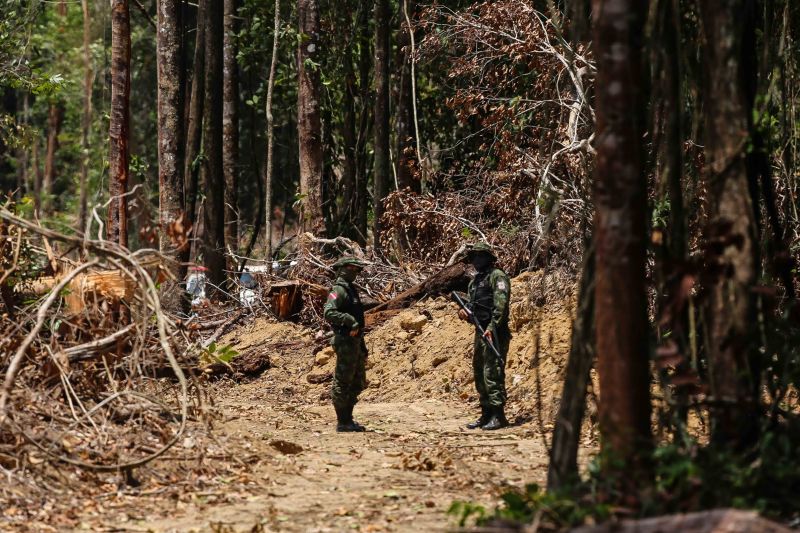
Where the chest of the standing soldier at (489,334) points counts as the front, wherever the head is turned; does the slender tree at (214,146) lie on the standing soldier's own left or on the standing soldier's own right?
on the standing soldier's own right

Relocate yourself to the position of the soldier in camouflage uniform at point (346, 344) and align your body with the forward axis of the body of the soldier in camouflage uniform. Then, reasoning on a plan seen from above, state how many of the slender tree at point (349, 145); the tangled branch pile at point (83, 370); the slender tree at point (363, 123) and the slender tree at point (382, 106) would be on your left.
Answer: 3

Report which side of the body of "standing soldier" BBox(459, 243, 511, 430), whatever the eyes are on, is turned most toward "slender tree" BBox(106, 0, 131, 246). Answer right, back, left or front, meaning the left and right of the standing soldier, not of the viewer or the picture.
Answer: right

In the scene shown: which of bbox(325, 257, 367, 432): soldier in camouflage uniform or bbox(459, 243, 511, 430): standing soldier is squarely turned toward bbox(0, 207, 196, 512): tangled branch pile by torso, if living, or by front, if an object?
the standing soldier

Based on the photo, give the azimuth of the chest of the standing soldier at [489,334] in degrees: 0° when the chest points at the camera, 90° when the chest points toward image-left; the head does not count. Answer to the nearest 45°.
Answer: approximately 45°

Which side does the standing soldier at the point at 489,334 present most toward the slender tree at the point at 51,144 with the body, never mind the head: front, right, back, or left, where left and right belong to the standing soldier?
right

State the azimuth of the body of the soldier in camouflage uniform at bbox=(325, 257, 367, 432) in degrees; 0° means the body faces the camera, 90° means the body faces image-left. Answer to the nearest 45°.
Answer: approximately 270°

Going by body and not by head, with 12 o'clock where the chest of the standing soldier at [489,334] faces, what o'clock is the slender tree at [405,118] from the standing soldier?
The slender tree is roughly at 4 o'clock from the standing soldier.

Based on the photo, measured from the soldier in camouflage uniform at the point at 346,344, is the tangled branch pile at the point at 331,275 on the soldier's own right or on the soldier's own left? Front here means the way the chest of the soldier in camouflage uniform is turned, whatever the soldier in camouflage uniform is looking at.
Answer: on the soldier's own left

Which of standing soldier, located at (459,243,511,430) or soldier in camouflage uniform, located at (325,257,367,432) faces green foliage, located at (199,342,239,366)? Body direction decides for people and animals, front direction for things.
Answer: the standing soldier

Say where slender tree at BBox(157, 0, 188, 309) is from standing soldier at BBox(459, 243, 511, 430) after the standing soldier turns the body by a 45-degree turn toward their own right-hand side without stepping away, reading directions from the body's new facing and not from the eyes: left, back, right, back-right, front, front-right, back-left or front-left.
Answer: front-right

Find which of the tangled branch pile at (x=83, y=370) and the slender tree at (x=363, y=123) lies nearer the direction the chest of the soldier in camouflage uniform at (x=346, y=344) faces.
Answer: the slender tree
